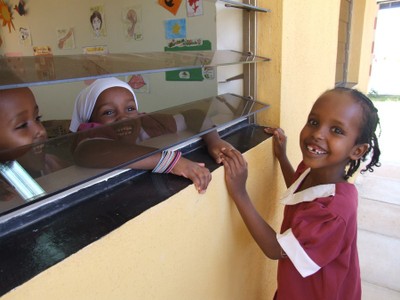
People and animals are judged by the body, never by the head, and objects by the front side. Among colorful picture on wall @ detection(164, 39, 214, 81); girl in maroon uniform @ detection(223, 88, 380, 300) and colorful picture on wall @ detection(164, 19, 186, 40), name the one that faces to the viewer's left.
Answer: the girl in maroon uniform

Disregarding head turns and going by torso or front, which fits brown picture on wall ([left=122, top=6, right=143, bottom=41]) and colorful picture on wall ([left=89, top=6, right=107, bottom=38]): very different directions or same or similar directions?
same or similar directions

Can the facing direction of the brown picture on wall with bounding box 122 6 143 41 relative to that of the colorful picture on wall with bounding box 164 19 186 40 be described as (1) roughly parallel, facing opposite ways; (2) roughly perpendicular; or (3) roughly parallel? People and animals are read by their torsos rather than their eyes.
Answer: roughly parallel

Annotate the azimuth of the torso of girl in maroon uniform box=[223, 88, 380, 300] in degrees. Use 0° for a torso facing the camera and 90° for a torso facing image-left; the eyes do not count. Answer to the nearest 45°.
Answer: approximately 90°

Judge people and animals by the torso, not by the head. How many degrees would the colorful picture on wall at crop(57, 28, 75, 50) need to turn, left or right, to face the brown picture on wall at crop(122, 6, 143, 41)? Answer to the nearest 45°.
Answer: approximately 45° to its left

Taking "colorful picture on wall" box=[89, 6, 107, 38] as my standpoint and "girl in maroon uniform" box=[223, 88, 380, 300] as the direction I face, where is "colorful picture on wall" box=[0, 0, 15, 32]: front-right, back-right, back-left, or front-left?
back-right

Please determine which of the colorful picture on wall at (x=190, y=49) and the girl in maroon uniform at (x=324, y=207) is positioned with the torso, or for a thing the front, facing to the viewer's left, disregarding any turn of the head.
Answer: the girl in maroon uniform

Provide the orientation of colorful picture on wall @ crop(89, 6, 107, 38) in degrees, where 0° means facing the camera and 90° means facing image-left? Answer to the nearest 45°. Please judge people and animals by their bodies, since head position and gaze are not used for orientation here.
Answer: approximately 0°

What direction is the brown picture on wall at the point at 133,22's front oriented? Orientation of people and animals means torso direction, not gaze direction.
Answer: toward the camera

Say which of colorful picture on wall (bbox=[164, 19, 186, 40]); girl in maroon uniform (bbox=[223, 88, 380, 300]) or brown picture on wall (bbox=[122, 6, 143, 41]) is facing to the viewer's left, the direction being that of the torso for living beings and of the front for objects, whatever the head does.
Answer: the girl in maroon uniform

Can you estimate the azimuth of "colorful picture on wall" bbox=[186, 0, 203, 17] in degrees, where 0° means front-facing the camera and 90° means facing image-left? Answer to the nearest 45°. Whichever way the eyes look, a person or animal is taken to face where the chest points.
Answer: approximately 0°

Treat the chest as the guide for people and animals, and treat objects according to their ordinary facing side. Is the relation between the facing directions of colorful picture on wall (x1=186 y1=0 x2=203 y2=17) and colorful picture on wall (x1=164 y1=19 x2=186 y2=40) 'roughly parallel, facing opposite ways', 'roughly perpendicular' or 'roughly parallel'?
roughly parallel

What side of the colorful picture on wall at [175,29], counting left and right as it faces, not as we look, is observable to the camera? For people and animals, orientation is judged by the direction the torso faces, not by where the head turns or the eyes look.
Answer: front

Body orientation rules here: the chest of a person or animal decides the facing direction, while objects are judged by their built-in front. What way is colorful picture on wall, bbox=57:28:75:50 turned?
toward the camera
